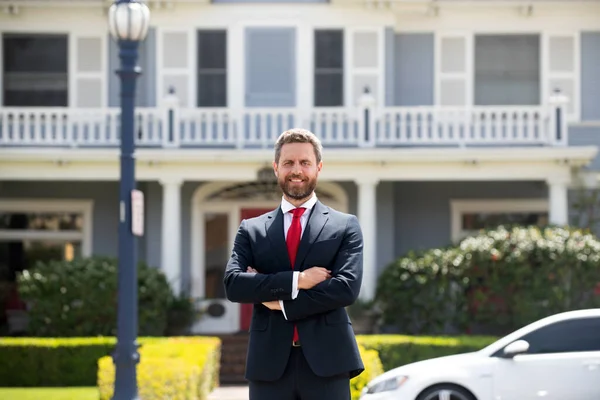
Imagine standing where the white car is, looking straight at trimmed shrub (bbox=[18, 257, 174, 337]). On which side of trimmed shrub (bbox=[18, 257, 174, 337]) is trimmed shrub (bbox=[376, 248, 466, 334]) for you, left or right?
right

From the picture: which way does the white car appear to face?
to the viewer's left

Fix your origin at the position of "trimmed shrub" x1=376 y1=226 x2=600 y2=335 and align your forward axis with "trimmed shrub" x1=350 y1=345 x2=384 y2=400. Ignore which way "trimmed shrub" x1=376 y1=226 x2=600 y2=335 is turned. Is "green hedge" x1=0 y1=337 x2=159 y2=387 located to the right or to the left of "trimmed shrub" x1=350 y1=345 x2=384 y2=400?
right

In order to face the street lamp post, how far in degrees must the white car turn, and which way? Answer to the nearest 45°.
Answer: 0° — it already faces it

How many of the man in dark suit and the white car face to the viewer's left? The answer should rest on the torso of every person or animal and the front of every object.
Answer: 1

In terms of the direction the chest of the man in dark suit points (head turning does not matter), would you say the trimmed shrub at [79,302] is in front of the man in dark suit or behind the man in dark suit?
behind

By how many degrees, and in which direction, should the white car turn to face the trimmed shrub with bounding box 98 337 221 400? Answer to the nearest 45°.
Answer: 0° — it already faces it

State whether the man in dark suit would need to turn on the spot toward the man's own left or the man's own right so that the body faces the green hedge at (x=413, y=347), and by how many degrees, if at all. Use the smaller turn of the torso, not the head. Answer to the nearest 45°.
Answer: approximately 180°

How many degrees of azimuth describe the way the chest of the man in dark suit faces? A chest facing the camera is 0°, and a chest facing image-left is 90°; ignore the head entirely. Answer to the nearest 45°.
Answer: approximately 0°

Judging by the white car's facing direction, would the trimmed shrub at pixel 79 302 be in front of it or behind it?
in front

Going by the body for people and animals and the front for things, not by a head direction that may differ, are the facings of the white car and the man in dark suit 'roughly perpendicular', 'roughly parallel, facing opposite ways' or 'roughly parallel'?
roughly perpendicular
